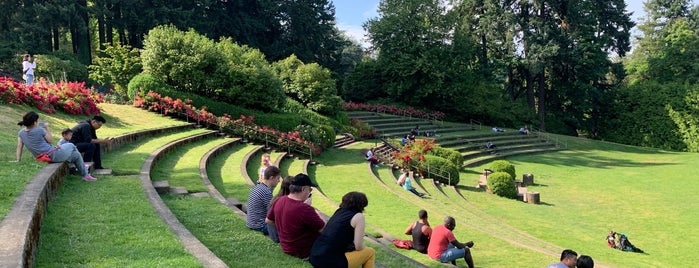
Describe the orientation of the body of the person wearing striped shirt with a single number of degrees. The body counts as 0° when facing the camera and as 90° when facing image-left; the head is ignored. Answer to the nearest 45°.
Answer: approximately 225°

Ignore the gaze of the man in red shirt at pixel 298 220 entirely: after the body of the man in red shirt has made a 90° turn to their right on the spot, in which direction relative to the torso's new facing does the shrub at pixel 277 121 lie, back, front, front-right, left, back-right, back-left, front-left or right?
back-left

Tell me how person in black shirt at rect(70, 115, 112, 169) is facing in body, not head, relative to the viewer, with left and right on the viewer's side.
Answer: facing to the right of the viewer

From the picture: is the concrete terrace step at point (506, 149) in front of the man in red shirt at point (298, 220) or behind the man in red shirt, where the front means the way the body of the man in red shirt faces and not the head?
in front

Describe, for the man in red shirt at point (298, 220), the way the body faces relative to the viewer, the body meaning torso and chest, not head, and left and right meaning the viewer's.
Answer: facing away from the viewer and to the right of the viewer

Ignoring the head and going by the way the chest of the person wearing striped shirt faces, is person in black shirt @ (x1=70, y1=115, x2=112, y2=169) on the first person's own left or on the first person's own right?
on the first person's own left

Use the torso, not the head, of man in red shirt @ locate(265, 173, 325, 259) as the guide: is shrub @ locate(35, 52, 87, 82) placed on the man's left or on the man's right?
on the man's left

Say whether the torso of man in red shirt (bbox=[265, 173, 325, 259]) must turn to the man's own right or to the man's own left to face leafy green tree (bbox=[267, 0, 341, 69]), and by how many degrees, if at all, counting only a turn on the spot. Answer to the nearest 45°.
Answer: approximately 45° to the man's own left

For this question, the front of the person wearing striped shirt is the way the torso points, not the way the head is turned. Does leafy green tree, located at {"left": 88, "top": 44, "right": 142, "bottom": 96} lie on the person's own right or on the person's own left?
on the person's own left

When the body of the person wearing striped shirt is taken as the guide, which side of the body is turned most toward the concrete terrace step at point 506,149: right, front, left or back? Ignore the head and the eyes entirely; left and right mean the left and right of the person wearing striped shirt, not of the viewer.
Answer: front
